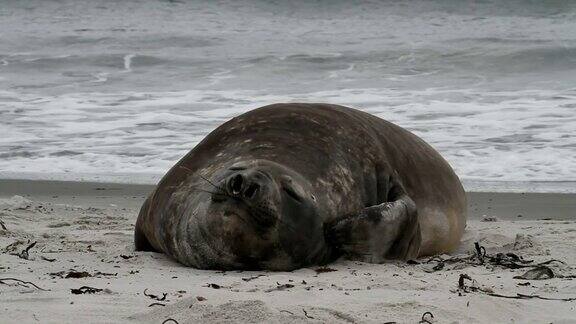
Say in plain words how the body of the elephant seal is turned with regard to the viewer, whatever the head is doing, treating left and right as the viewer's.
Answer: facing the viewer and to the left of the viewer
